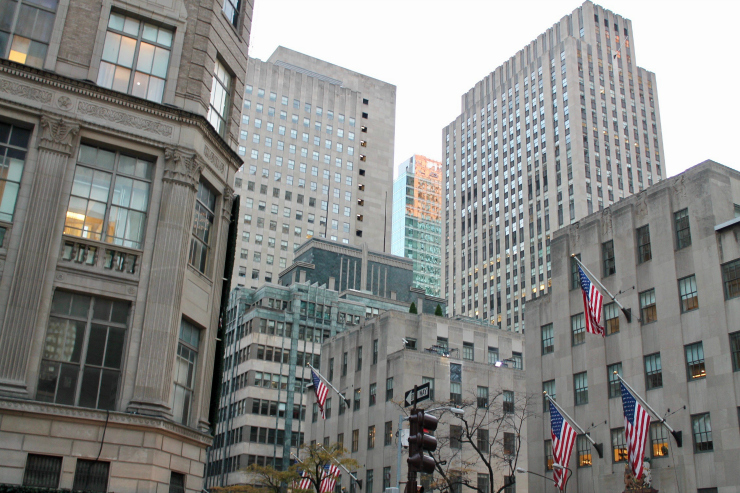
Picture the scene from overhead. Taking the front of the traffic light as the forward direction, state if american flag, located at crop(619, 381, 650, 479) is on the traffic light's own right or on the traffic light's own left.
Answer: on the traffic light's own left

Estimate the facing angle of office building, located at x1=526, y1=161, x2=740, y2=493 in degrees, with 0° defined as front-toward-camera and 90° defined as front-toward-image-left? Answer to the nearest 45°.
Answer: approximately 45°

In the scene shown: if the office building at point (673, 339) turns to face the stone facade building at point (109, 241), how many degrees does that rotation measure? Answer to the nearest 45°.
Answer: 0° — it already faces it

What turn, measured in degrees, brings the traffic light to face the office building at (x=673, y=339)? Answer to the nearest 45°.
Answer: approximately 45° to its left
